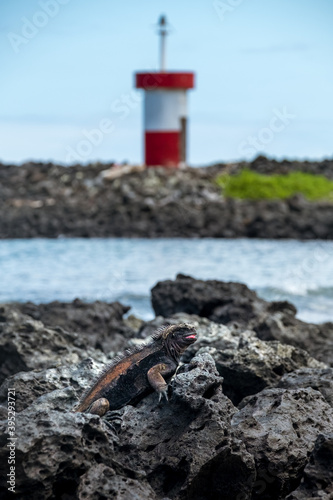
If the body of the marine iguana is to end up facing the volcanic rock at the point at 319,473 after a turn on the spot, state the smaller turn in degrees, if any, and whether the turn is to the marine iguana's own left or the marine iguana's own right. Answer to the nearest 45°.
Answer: approximately 45° to the marine iguana's own right

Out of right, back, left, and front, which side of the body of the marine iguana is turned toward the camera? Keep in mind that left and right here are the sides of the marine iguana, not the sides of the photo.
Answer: right

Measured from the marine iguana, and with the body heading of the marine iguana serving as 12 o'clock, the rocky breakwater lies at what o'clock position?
The rocky breakwater is roughly at 9 o'clock from the marine iguana.

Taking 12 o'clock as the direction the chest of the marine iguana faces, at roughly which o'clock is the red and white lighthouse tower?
The red and white lighthouse tower is roughly at 9 o'clock from the marine iguana.

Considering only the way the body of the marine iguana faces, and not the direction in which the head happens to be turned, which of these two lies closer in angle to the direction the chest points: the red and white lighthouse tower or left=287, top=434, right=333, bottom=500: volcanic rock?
the volcanic rock

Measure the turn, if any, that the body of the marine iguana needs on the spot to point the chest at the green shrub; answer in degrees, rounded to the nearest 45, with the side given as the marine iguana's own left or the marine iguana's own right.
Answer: approximately 90° to the marine iguana's own left

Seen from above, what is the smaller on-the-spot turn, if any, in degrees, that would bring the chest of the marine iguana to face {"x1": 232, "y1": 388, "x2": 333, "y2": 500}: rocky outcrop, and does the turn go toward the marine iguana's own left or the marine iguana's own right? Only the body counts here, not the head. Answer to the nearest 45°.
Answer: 0° — it already faces it
